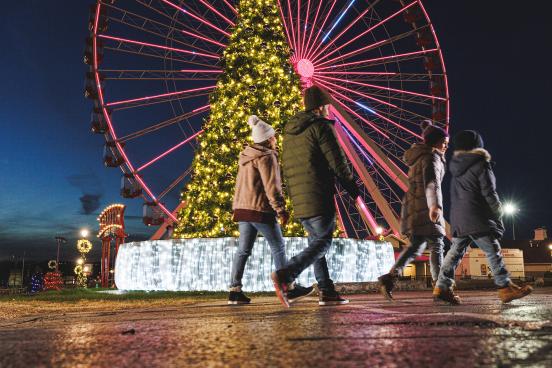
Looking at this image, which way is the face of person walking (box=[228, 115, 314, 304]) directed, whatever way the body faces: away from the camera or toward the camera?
away from the camera

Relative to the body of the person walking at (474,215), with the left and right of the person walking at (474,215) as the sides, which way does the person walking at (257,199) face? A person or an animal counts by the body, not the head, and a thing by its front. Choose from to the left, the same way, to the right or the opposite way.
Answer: the same way

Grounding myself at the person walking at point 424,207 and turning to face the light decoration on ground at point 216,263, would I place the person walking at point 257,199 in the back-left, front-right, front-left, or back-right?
front-left

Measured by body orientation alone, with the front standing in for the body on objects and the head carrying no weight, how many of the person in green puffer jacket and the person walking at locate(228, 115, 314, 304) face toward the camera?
0

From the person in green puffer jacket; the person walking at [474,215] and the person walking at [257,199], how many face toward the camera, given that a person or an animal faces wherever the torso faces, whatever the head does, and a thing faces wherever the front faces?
0
